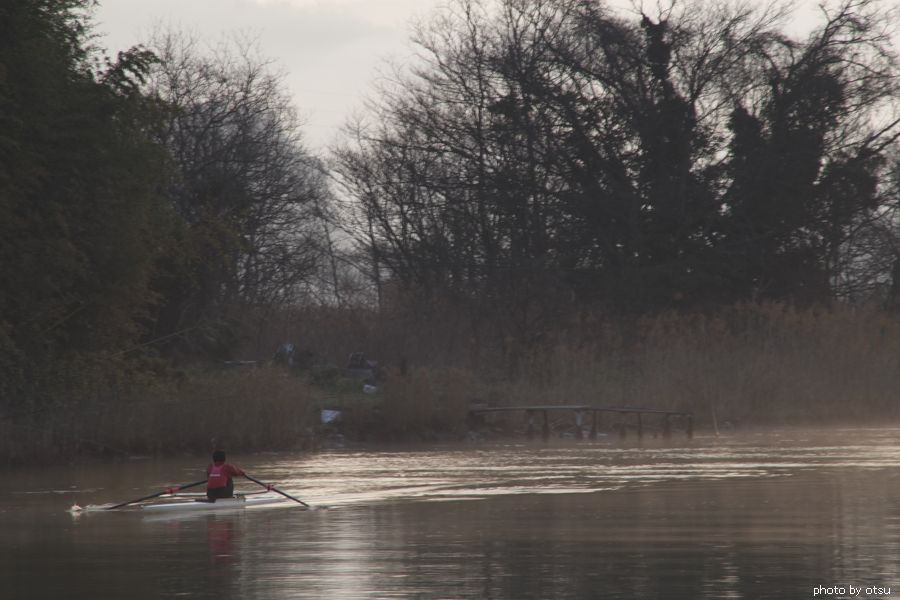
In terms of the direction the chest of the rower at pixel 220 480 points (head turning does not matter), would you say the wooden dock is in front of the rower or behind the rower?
in front

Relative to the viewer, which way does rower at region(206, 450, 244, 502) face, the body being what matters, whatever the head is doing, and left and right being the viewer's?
facing away from the viewer and to the right of the viewer
